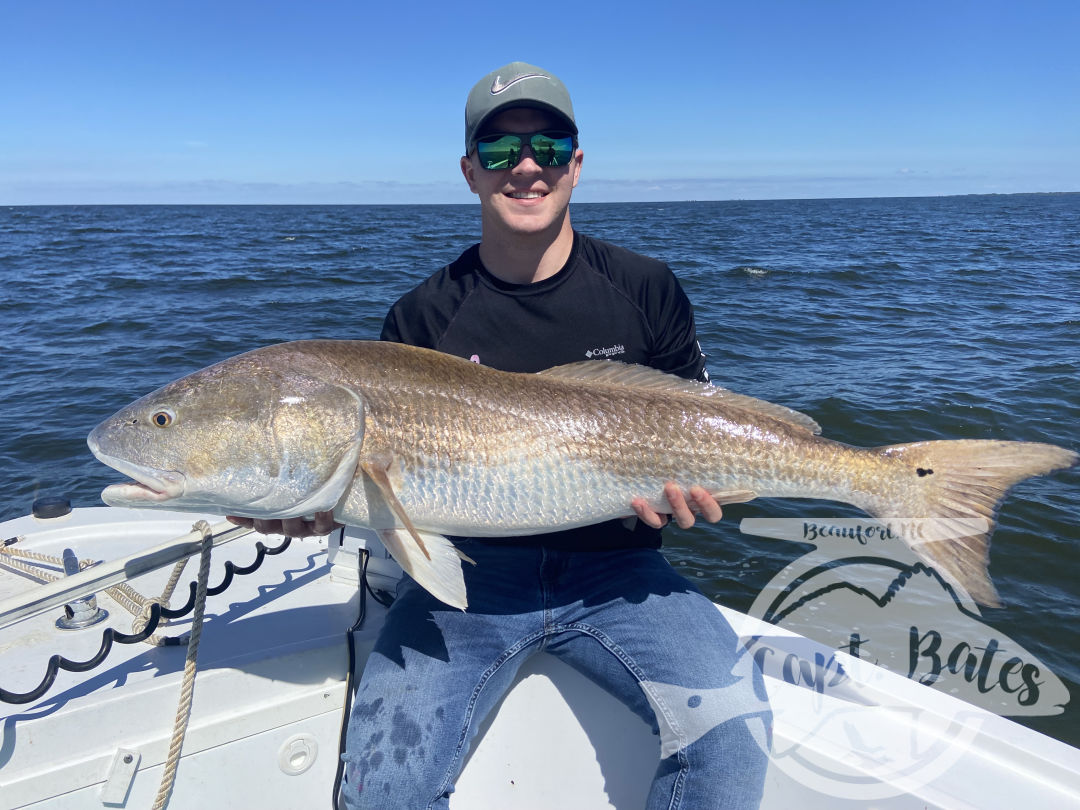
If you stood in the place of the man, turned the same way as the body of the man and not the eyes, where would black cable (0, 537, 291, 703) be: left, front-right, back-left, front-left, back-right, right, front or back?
right

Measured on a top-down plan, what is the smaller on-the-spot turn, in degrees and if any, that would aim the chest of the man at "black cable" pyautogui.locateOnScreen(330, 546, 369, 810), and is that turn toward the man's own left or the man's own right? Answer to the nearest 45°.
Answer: approximately 90° to the man's own right

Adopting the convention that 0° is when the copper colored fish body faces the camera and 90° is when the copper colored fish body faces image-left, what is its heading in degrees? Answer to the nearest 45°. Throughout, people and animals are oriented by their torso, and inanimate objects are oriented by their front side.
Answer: approximately 90°

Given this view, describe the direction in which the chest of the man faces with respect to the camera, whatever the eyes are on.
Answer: toward the camera

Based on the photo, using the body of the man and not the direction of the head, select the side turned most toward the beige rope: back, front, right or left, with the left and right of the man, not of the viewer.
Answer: right

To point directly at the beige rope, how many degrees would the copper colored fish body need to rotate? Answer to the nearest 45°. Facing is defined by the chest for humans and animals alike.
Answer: approximately 45° to its left

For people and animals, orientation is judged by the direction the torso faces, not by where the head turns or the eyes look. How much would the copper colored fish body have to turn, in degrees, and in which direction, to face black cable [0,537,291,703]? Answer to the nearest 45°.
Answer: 0° — it already faces it
